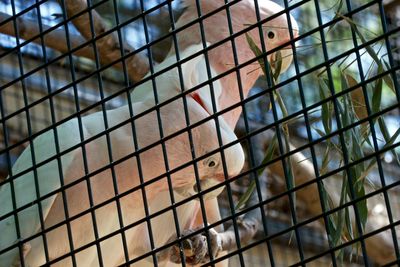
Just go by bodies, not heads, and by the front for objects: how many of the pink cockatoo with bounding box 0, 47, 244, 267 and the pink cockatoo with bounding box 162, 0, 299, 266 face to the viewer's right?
2

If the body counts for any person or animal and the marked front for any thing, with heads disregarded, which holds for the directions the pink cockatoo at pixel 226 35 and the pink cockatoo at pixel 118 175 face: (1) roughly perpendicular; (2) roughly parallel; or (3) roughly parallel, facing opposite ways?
roughly parallel

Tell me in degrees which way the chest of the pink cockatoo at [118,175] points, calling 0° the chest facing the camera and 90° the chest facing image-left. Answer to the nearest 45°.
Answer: approximately 270°

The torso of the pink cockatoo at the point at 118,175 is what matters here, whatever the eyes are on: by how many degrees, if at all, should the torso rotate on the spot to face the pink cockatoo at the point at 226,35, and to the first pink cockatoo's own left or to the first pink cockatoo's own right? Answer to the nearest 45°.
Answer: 0° — it already faces it

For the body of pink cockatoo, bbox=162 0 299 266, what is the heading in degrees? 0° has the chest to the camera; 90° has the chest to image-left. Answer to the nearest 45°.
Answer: approximately 270°

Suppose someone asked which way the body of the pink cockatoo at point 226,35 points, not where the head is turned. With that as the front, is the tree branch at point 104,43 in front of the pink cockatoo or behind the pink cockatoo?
behind
